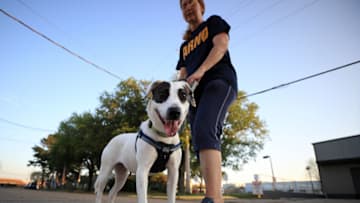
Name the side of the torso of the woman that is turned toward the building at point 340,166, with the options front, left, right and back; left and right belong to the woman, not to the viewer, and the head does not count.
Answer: back

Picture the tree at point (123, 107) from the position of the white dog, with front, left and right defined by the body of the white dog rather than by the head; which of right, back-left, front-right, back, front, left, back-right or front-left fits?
back-left

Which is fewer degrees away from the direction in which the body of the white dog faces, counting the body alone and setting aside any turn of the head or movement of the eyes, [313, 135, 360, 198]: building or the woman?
the woman

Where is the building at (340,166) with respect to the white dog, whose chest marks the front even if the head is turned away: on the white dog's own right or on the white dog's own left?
on the white dog's own left

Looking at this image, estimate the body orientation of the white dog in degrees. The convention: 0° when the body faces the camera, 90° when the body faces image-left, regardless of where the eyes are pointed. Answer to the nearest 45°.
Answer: approximately 315°

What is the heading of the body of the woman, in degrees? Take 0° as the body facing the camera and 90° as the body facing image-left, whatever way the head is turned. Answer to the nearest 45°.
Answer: approximately 45°
